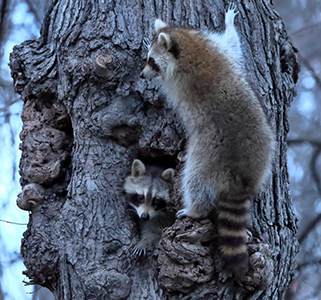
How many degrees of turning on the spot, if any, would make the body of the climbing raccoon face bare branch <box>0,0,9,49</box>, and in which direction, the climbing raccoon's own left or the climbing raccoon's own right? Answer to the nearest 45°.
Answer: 0° — it already faces it

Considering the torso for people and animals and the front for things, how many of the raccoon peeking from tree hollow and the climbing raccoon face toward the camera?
1

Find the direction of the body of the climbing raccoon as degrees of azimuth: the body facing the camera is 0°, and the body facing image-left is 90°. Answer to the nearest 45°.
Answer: approximately 135°

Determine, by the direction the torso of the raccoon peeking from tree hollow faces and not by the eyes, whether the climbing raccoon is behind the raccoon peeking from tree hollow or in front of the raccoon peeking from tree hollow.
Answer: in front

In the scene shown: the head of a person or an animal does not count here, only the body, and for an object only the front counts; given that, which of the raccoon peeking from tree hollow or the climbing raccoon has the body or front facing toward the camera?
the raccoon peeking from tree hollow

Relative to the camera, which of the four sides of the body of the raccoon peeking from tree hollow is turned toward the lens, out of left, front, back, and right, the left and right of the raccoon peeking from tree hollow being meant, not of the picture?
front

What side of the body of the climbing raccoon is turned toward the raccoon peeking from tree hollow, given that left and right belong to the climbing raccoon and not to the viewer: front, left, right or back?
front
